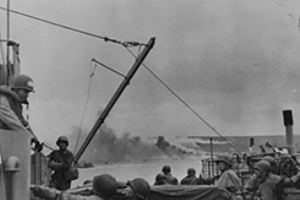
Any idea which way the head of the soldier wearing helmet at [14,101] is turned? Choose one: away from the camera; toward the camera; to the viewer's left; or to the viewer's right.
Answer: to the viewer's right

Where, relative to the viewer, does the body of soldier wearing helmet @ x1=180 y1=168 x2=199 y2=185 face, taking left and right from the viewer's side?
facing away from the viewer

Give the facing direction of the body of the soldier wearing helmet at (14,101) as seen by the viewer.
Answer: to the viewer's right

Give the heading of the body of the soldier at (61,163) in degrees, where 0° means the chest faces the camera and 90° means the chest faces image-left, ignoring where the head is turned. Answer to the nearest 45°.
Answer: approximately 0°

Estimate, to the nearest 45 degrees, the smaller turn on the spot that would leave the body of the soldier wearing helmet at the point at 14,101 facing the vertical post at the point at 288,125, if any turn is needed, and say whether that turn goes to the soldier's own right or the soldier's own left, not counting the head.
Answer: approximately 45° to the soldier's own left

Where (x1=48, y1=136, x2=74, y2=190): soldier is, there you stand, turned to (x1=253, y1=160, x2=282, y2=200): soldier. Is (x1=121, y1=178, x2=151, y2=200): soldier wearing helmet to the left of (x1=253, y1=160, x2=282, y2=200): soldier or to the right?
right

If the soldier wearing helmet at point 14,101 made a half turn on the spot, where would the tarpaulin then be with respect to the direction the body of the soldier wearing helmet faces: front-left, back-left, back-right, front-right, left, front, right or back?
back-right
